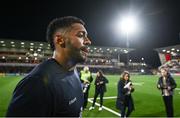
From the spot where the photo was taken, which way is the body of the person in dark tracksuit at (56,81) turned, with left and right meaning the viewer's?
facing the viewer and to the right of the viewer

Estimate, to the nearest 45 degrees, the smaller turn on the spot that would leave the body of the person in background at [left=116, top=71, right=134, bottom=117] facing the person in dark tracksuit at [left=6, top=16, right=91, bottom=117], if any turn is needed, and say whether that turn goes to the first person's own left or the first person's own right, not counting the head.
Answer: approximately 45° to the first person's own right

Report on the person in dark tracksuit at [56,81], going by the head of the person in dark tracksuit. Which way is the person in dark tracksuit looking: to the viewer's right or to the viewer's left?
to the viewer's right

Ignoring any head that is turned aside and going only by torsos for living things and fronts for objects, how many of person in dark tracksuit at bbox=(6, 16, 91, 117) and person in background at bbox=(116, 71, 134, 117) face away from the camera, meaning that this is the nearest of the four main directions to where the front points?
0

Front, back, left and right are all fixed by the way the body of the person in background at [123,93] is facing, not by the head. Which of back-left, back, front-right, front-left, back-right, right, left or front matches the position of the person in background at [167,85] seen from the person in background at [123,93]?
front-left

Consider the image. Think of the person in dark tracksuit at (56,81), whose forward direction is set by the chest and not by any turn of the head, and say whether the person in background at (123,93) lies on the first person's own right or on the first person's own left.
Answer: on the first person's own left
